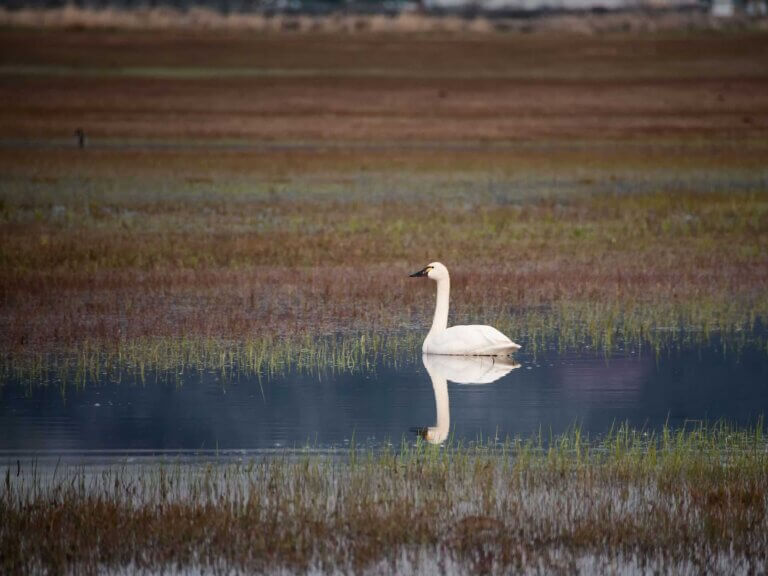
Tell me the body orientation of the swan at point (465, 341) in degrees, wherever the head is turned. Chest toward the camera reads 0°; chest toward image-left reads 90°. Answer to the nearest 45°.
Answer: approximately 90°
